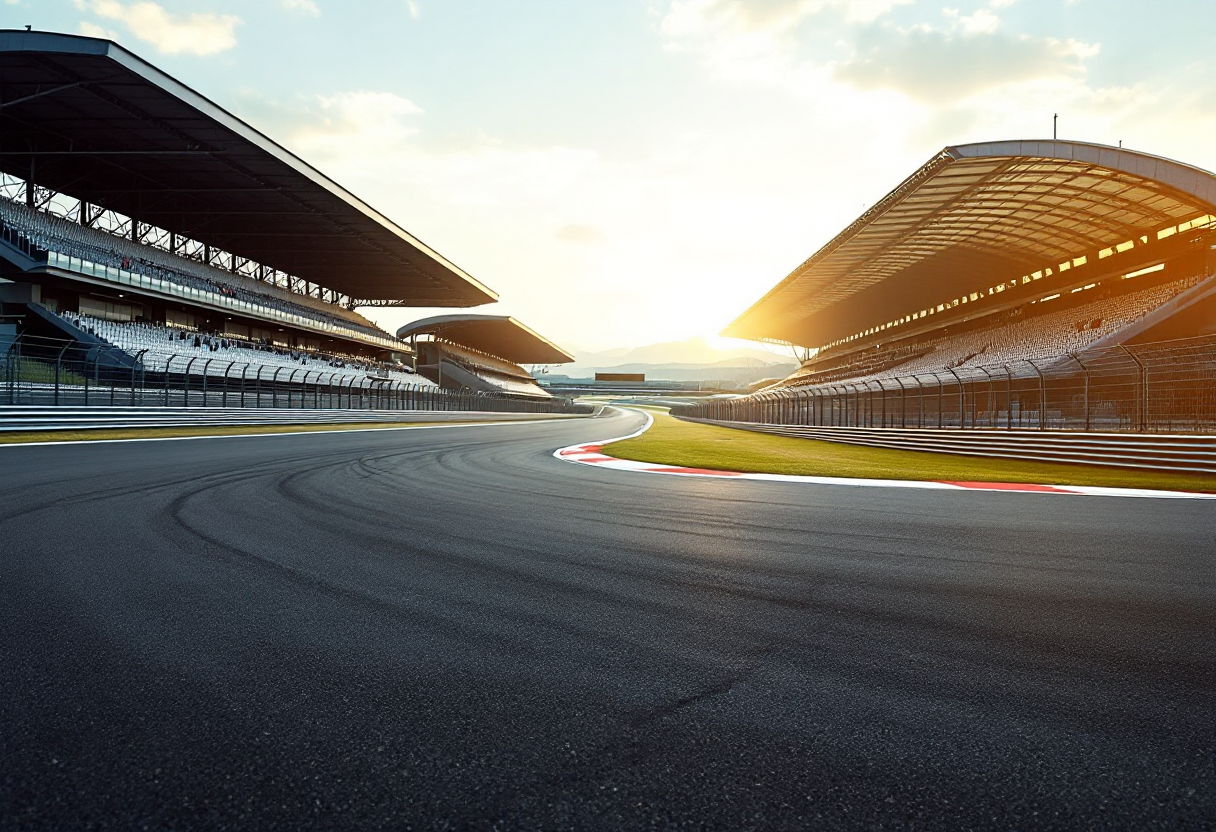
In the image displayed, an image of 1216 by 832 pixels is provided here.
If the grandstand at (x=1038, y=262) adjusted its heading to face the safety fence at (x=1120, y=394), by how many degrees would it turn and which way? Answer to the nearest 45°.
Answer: approximately 45° to its left

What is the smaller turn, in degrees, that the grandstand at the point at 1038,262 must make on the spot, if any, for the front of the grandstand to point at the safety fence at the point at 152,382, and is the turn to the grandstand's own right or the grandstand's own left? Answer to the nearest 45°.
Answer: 0° — it already faces it

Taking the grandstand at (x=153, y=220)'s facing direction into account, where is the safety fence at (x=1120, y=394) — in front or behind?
in front

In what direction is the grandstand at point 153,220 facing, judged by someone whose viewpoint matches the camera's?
facing the viewer and to the right of the viewer

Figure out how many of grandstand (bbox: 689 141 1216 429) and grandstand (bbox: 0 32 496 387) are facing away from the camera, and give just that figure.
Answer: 0

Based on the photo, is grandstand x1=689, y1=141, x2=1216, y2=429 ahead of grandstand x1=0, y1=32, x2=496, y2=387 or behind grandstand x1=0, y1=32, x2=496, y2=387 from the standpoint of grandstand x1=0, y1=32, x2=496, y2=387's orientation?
ahead
